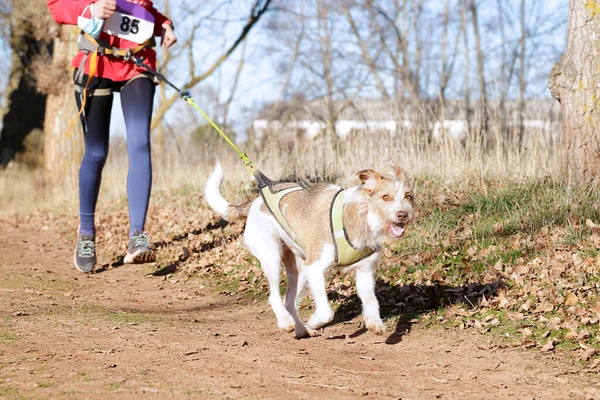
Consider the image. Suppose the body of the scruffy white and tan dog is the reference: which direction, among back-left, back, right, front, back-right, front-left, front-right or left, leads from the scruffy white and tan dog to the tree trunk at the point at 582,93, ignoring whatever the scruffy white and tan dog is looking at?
left

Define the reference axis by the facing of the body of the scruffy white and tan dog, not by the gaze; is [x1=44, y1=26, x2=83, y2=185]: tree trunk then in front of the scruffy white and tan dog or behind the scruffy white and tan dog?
behind

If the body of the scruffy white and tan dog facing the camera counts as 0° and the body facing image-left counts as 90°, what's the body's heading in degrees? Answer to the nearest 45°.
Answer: approximately 315°

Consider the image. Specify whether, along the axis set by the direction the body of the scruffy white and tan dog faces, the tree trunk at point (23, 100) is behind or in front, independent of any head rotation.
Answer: behind
